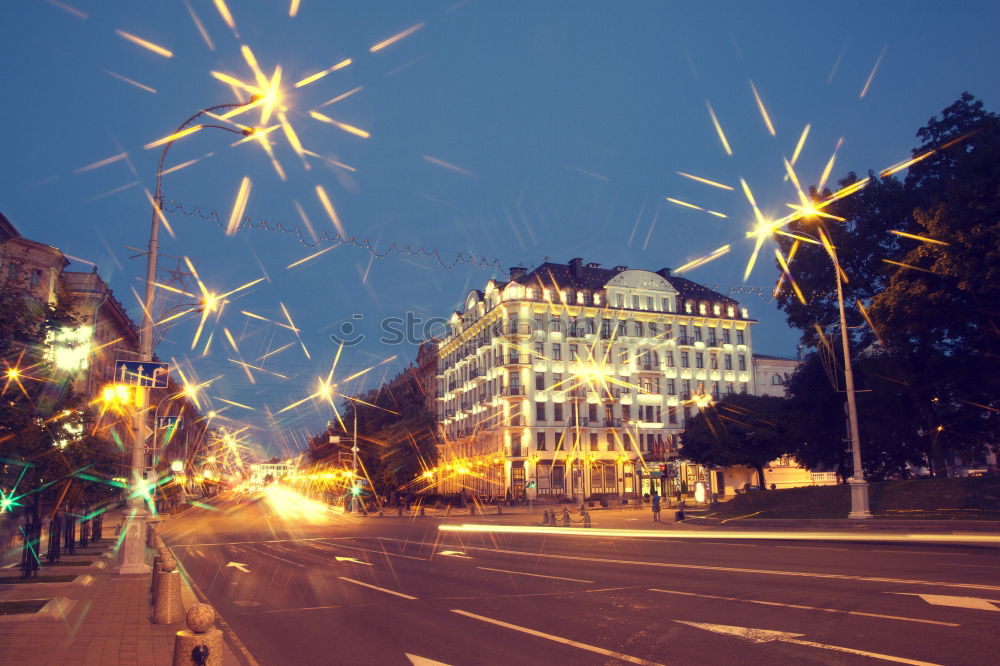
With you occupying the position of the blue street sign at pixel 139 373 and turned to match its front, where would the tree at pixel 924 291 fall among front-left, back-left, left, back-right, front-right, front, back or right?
left

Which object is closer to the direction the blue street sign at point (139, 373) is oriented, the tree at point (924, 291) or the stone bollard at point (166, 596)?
the stone bollard

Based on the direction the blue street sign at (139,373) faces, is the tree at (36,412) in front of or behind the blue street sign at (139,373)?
in front

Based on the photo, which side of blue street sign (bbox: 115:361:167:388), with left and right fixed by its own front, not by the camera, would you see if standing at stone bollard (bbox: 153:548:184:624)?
front

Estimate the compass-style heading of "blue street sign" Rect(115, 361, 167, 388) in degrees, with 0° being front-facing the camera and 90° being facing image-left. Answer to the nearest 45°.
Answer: approximately 0°
